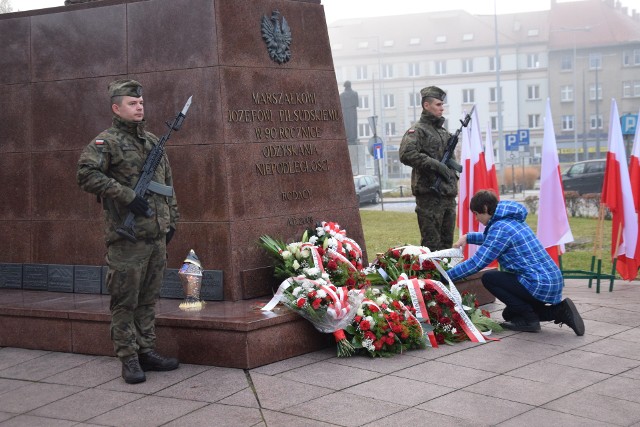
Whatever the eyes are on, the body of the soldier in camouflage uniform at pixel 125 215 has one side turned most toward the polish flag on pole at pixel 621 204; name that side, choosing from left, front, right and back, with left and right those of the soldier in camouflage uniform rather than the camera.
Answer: left

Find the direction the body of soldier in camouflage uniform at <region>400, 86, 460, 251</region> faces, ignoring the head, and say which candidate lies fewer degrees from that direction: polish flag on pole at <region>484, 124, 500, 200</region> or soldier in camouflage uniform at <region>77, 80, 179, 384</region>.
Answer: the soldier in camouflage uniform

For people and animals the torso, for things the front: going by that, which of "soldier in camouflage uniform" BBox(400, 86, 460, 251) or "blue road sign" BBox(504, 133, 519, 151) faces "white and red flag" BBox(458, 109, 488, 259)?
the blue road sign

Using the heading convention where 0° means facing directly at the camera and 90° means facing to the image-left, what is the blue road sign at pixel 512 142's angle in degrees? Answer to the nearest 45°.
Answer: approximately 0°

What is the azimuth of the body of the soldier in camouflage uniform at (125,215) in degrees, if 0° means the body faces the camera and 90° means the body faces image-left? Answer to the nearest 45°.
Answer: approximately 315°

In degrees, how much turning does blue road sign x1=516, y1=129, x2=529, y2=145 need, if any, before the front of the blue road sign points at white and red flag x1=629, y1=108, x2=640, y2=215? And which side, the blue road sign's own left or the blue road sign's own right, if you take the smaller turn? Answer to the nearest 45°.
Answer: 0° — it already faces it

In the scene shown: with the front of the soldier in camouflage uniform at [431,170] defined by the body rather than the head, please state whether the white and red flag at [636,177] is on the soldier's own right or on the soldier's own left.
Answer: on the soldier's own left

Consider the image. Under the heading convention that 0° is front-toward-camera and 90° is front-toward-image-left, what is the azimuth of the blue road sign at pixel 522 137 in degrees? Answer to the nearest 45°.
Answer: approximately 0°

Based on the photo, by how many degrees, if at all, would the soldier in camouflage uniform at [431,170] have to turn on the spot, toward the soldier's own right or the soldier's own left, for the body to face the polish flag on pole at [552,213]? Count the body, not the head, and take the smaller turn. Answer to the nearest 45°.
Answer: approximately 90° to the soldier's own left

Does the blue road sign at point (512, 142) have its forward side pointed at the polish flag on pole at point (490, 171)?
yes

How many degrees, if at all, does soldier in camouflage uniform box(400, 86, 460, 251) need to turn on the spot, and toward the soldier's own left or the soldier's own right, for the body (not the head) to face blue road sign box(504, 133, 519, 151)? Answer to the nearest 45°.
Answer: approximately 135° to the soldier's own left
